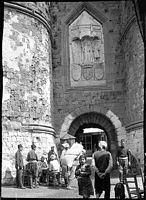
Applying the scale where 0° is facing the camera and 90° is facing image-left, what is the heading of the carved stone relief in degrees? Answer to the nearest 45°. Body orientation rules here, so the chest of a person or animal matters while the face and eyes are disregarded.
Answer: approximately 0°

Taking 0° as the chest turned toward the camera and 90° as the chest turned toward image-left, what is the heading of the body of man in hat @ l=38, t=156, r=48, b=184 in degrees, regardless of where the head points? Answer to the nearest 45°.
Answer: approximately 0°

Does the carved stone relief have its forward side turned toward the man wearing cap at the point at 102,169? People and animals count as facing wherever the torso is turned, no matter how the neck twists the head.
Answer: yes
